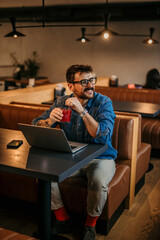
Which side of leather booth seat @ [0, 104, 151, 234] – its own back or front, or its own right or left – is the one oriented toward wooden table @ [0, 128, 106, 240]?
front

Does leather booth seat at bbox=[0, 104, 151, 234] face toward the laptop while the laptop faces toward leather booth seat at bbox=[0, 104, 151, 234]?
yes

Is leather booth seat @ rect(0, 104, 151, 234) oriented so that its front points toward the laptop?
yes

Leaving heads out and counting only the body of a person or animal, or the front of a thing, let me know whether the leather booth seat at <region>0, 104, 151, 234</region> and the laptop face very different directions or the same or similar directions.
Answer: very different directions

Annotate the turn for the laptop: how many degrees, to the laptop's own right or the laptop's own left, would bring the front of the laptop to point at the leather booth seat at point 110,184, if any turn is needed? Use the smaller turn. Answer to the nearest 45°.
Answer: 0° — it already faces it

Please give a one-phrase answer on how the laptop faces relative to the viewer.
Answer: facing away from the viewer and to the right of the viewer

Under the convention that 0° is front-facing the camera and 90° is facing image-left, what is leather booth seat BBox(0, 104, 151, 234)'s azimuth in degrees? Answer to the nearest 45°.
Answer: approximately 45°
